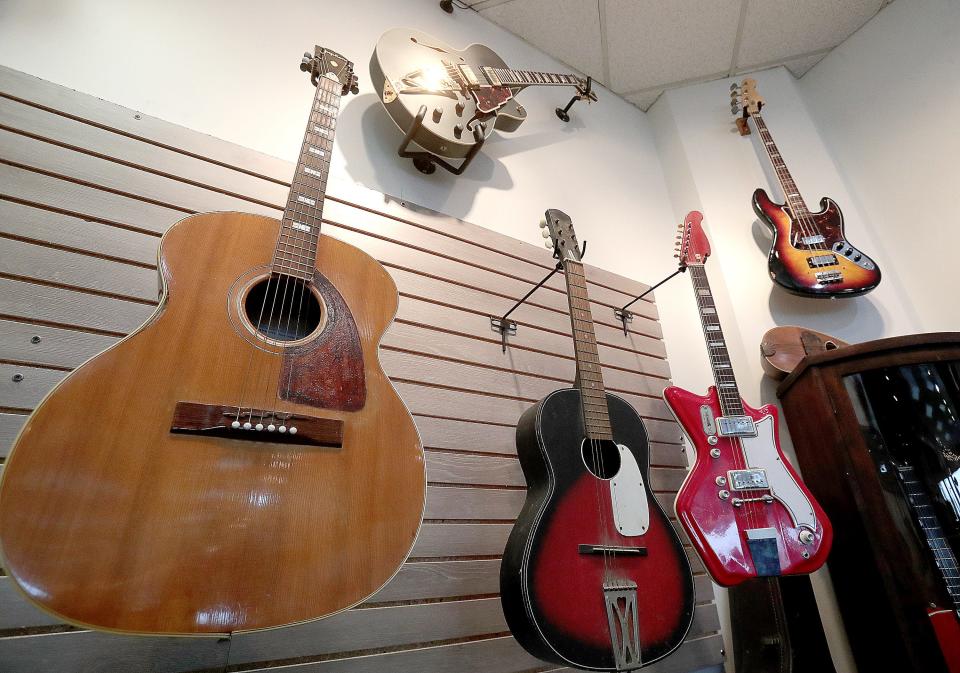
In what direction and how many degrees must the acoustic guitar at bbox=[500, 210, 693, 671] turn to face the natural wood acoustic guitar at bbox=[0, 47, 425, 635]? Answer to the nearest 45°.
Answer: approximately 90° to its right

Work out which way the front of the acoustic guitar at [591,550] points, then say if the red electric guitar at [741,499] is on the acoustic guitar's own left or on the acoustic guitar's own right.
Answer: on the acoustic guitar's own left

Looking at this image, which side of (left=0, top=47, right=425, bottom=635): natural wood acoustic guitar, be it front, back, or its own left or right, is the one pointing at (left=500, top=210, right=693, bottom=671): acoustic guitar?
left

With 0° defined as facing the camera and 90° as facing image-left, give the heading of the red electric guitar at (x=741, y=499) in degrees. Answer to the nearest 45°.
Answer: approximately 0°

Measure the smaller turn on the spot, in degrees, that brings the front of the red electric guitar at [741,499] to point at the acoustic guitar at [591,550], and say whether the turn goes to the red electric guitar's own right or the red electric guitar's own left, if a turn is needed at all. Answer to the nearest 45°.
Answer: approximately 45° to the red electric guitar's own right

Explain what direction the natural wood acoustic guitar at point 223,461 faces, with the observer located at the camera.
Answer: facing the viewer

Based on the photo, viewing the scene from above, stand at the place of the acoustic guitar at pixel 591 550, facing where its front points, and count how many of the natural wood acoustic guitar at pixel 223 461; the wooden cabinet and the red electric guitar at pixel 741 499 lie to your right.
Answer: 1

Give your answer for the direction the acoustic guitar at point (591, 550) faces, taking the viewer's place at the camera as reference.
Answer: facing the viewer and to the right of the viewer

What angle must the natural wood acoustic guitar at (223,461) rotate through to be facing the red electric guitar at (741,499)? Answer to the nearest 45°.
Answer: approximately 90° to its left
